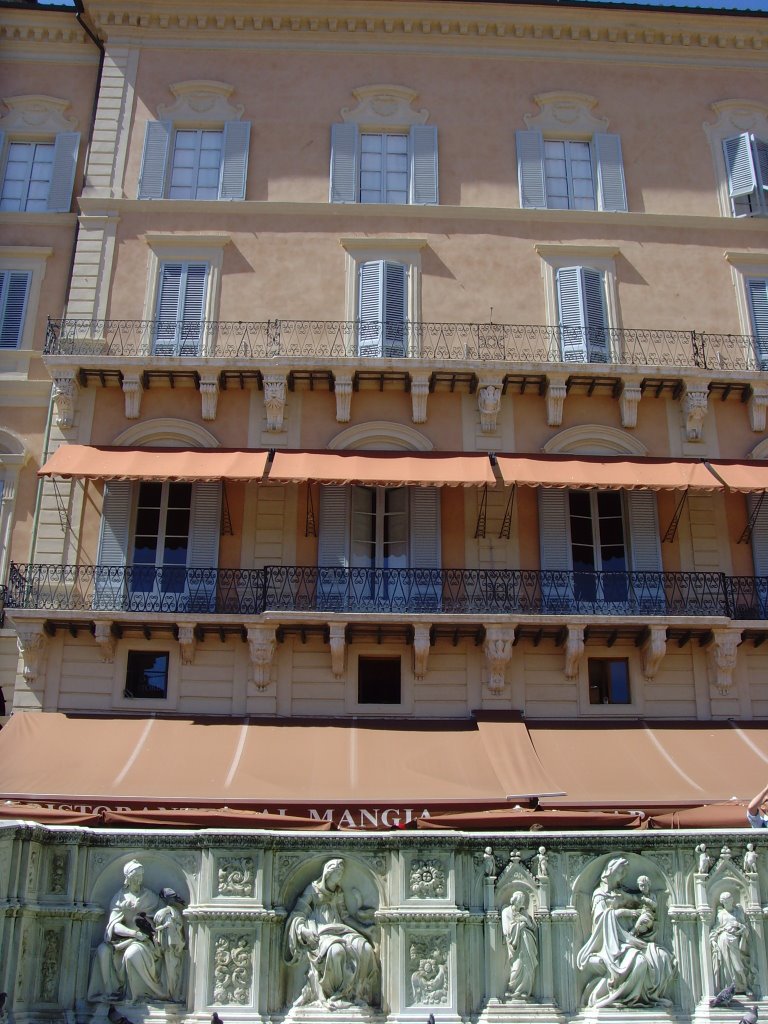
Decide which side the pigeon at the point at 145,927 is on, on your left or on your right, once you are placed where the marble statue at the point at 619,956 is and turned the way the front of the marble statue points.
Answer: on your right

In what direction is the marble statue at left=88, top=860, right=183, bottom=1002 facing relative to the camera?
toward the camera

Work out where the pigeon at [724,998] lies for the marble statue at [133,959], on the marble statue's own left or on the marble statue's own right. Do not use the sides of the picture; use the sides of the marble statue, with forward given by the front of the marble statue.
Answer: on the marble statue's own left

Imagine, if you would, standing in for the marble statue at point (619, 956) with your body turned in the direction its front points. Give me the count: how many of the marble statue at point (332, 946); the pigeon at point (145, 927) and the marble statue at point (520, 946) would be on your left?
0

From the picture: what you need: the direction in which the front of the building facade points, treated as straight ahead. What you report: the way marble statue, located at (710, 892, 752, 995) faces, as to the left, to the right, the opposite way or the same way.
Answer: the same way

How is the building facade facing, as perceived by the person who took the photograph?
facing the viewer

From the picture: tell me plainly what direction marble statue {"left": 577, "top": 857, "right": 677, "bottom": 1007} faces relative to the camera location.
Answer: facing the viewer and to the right of the viewer

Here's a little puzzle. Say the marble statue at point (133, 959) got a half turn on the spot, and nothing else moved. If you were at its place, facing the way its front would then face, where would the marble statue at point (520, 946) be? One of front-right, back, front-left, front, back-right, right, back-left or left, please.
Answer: right

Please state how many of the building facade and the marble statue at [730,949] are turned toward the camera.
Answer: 2

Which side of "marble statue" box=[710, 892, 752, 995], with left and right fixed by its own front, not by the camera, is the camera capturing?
front
